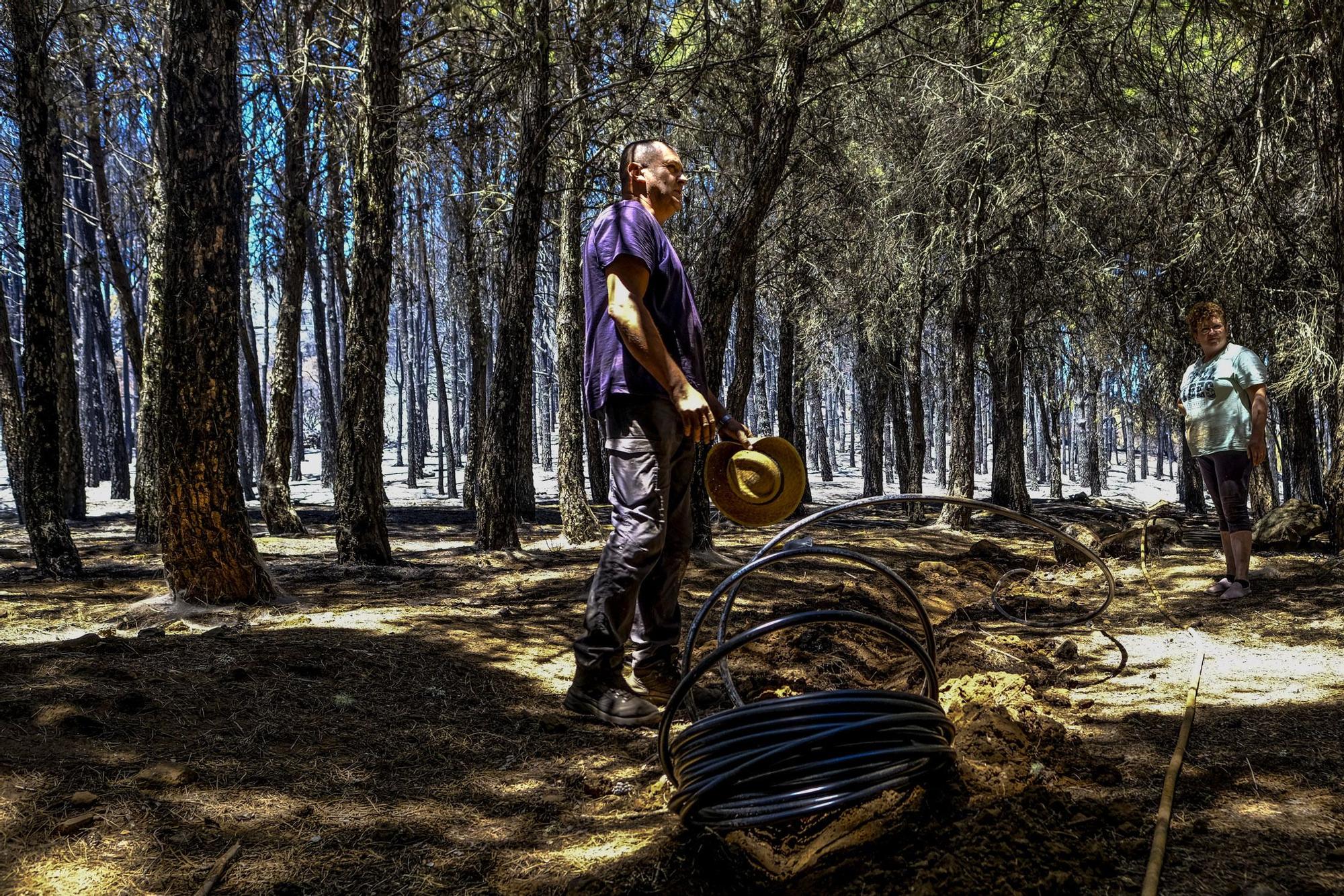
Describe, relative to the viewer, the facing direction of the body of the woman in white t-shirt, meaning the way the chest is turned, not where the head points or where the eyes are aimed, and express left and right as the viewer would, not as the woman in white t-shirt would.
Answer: facing the viewer and to the left of the viewer

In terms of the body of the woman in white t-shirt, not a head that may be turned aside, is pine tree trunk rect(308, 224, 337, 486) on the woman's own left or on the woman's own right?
on the woman's own right

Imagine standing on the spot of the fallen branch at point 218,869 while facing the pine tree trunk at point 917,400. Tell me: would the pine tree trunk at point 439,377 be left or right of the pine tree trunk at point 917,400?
left

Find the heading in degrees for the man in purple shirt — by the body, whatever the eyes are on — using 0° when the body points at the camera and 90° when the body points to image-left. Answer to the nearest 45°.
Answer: approximately 270°

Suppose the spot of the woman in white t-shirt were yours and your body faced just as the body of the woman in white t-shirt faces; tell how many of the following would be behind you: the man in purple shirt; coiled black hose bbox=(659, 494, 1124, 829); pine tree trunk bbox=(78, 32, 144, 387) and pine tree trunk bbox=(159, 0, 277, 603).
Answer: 0

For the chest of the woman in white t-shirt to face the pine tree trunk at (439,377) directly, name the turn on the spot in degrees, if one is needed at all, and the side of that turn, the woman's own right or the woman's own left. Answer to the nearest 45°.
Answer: approximately 90° to the woman's own right

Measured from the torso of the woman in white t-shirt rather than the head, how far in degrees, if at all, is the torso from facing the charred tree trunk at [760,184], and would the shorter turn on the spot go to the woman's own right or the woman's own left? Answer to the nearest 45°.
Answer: approximately 45° to the woman's own right

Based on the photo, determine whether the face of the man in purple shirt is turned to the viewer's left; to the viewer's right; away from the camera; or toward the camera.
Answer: to the viewer's right

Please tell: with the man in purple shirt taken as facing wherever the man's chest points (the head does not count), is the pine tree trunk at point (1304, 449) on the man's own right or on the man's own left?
on the man's own left

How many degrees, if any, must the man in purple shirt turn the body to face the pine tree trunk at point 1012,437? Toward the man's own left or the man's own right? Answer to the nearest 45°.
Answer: approximately 45° to the man's own left

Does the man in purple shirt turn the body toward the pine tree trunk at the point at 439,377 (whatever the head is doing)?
no

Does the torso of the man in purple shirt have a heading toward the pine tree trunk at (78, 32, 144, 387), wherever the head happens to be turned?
no

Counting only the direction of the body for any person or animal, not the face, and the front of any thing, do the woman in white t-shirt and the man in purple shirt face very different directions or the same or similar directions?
very different directions

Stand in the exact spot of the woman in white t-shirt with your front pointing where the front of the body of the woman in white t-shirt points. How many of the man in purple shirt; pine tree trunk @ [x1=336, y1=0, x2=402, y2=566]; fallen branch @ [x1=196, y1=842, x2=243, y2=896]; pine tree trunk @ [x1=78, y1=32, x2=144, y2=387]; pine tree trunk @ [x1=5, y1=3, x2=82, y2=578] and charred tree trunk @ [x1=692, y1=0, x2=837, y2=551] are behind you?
0

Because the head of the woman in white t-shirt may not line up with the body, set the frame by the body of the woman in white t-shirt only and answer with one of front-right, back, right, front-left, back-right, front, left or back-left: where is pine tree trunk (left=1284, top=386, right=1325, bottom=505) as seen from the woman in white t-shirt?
back-right

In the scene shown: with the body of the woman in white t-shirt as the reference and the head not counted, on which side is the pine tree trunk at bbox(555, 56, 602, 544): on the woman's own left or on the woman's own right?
on the woman's own right

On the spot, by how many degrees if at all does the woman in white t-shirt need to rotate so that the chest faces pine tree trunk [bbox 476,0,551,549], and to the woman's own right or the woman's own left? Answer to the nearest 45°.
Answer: approximately 45° to the woman's own right

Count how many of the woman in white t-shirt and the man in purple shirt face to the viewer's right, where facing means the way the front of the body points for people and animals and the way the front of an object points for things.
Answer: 1
